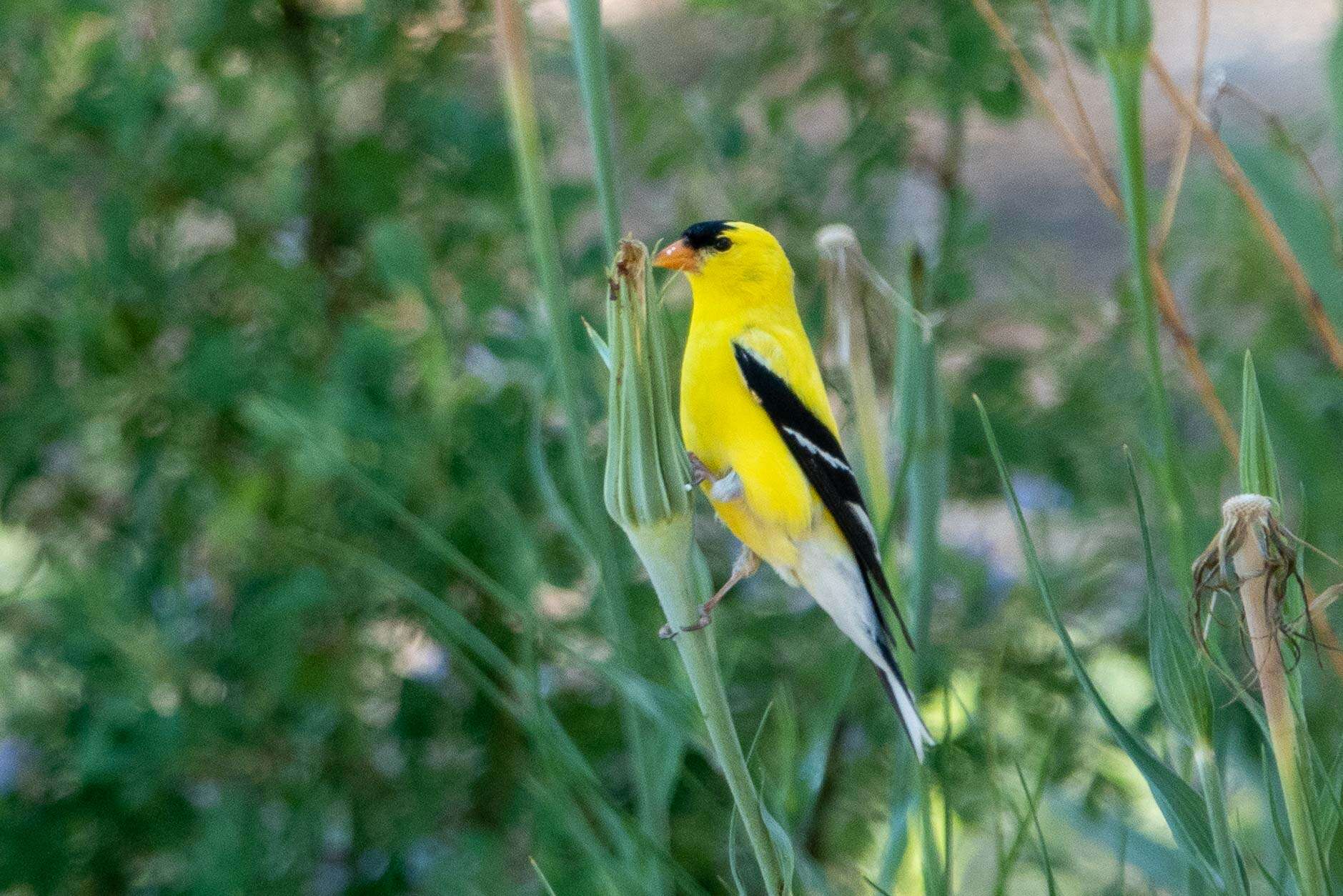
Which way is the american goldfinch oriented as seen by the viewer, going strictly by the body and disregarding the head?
to the viewer's left
